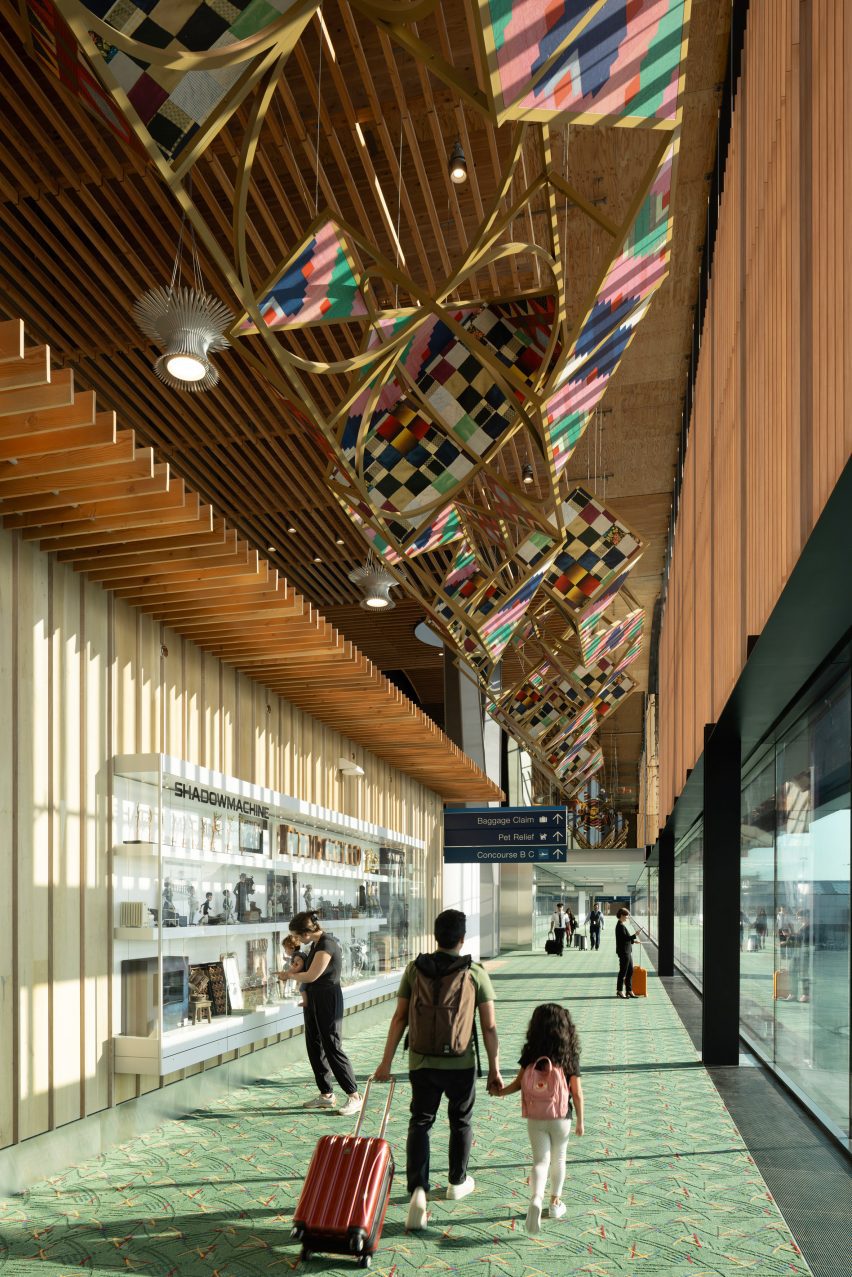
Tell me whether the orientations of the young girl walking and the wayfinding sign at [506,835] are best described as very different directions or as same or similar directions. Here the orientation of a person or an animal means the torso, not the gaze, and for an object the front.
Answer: very different directions

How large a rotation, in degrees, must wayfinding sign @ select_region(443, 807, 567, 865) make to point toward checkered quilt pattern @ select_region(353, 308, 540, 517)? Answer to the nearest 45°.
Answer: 0° — it already faces it

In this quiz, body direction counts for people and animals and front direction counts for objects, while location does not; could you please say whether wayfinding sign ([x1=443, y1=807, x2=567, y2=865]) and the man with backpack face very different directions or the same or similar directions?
very different directions

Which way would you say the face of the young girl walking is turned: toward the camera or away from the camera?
away from the camera

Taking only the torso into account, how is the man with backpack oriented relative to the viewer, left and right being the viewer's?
facing away from the viewer

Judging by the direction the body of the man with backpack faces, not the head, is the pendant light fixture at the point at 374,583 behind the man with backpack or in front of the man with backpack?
in front

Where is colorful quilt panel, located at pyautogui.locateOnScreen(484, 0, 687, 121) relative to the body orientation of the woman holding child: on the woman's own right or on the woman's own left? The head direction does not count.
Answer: on the woman's own left

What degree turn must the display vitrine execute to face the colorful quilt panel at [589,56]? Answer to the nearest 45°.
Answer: approximately 45° to its right

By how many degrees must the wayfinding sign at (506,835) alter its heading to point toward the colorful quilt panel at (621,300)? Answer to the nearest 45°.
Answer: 0° — it already faces it

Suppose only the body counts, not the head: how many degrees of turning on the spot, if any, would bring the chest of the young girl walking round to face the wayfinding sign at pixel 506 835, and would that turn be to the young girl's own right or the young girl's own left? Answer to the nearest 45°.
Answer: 0° — they already face it

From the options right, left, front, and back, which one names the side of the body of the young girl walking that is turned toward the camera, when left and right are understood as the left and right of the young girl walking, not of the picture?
back

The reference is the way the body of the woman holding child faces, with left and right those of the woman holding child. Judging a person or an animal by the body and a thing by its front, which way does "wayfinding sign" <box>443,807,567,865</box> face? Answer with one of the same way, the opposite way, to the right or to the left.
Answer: to the left

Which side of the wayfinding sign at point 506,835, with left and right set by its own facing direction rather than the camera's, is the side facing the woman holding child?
front

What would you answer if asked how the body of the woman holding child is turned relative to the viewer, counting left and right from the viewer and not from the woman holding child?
facing to the left of the viewer
